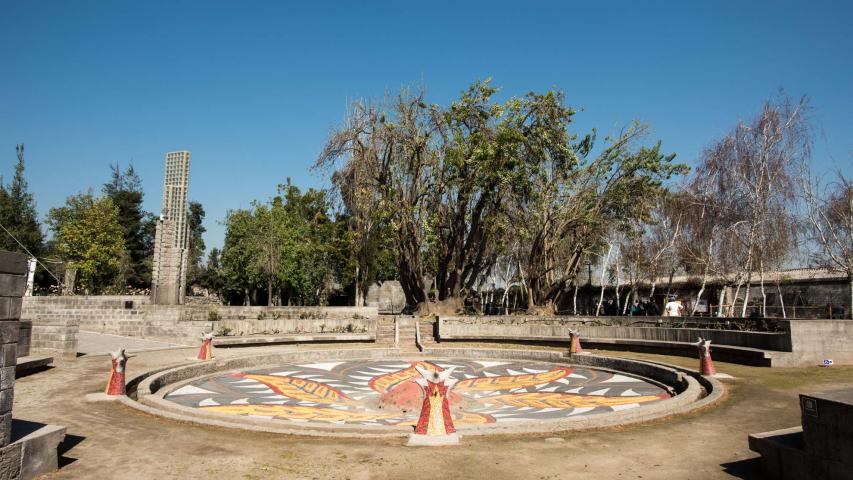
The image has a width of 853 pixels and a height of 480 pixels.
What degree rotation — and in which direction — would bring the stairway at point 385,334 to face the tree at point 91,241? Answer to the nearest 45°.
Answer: approximately 135° to its right

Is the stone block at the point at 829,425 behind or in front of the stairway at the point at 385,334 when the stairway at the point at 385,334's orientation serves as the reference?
in front

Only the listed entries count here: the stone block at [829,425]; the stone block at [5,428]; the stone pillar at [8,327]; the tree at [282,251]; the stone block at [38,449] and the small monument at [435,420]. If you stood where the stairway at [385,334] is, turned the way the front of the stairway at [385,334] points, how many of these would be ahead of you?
5

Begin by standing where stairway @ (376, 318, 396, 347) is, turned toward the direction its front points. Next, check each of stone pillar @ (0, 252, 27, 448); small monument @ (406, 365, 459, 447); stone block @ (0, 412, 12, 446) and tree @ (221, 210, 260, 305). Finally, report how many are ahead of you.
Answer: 3

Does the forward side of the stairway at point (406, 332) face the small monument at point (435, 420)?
yes

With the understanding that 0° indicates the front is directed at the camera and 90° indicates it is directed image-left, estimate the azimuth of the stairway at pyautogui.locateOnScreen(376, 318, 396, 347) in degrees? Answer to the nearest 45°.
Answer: approximately 0°

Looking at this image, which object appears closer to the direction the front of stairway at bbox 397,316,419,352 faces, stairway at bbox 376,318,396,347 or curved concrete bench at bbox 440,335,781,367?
the curved concrete bench

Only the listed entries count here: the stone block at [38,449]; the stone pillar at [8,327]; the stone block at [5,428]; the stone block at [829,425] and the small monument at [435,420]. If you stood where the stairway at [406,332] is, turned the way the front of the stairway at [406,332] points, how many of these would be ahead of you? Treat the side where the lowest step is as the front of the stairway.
5

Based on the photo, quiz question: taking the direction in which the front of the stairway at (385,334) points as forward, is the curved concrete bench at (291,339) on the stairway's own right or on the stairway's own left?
on the stairway's own right

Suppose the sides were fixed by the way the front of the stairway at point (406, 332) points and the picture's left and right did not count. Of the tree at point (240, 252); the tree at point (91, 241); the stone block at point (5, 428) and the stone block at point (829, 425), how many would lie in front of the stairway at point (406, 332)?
2

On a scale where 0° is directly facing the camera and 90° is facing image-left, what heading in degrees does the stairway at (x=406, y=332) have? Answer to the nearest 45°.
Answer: approximately 0°

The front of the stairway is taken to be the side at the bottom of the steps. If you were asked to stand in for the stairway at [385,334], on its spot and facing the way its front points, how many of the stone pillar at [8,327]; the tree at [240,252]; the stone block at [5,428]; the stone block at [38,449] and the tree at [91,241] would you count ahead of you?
3

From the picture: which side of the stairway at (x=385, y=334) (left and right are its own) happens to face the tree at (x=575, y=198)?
left

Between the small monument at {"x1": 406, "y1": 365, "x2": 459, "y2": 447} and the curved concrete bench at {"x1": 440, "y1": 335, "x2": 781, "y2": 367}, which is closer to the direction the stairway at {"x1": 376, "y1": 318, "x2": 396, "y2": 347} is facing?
the small monument

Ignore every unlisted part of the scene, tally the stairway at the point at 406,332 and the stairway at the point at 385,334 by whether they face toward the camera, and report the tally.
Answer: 2

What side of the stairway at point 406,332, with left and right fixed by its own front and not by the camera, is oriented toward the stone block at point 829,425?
front

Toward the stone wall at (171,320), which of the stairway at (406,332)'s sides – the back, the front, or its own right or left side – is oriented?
right
